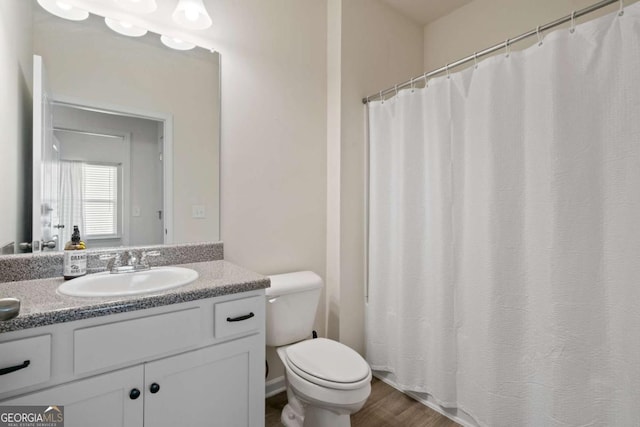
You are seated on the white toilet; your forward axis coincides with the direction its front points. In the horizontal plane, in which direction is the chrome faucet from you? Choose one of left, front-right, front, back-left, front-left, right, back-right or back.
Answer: back-right

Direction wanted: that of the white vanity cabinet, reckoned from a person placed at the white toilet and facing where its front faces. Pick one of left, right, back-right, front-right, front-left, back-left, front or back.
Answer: right

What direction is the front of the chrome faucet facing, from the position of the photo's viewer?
facing the viewer

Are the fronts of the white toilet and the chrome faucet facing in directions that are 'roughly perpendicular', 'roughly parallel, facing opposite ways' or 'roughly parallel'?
roughly parallel

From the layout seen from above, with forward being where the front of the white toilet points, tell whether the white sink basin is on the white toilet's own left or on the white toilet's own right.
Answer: on the white toilet's own right

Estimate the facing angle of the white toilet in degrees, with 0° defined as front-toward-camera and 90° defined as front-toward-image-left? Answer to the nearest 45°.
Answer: approximately 315°
